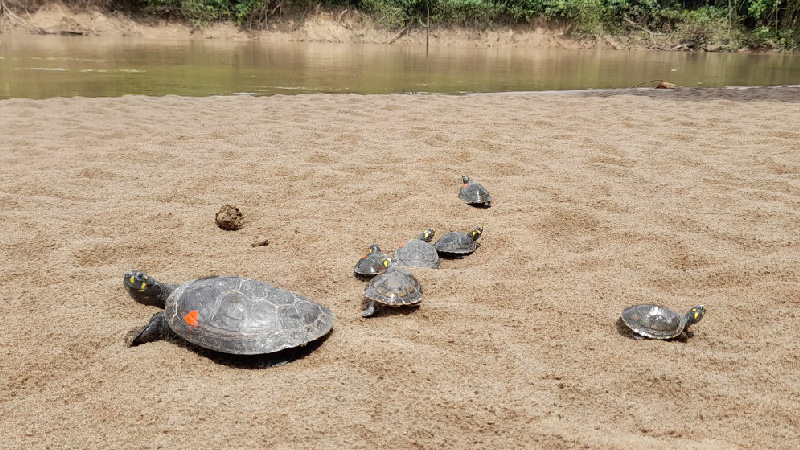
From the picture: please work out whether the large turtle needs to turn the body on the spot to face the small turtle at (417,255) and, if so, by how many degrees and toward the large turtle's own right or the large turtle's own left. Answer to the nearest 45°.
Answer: approximately 135° to the large turtle's own right

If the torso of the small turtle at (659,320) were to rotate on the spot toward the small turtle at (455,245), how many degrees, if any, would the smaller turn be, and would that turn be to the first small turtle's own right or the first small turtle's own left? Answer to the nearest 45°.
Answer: approximately 135° to the first small turtle's own left

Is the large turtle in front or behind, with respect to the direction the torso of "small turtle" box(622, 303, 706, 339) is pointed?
behind

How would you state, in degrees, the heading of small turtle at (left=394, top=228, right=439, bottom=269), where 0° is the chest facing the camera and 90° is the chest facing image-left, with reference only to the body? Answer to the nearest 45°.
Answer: approximately 225°

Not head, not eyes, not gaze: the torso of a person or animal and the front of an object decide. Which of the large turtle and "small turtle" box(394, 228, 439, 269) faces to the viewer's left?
the large turtle

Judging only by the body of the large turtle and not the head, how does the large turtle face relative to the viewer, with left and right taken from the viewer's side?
facing to the left of the viewer

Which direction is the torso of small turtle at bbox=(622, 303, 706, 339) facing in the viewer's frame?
to the viewer's right

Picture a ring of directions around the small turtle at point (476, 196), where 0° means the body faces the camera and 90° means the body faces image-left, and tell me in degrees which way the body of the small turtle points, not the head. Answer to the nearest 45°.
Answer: approximately 135°

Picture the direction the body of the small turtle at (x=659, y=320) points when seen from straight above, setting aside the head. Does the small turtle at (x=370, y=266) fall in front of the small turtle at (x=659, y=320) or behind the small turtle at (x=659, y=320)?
behind

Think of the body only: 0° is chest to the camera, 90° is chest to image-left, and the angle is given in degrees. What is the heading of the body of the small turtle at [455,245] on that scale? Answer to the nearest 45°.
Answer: approximately 270°

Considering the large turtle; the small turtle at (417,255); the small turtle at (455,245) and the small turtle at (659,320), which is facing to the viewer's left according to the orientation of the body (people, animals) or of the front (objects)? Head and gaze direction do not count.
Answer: the large turtle
